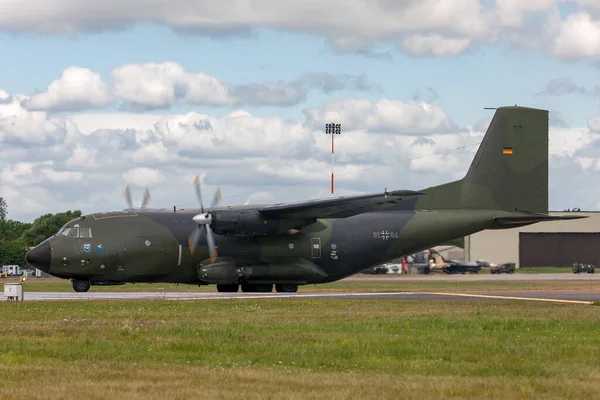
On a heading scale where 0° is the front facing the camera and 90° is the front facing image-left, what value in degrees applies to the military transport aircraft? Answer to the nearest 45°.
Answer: approximately 90°
